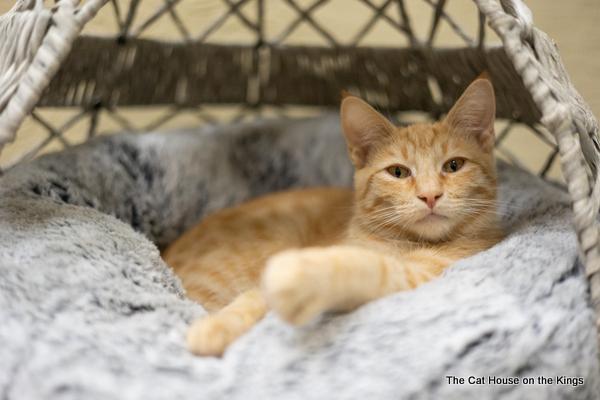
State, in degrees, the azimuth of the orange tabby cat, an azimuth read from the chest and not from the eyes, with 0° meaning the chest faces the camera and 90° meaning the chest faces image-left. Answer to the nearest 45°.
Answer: approximately 315°
